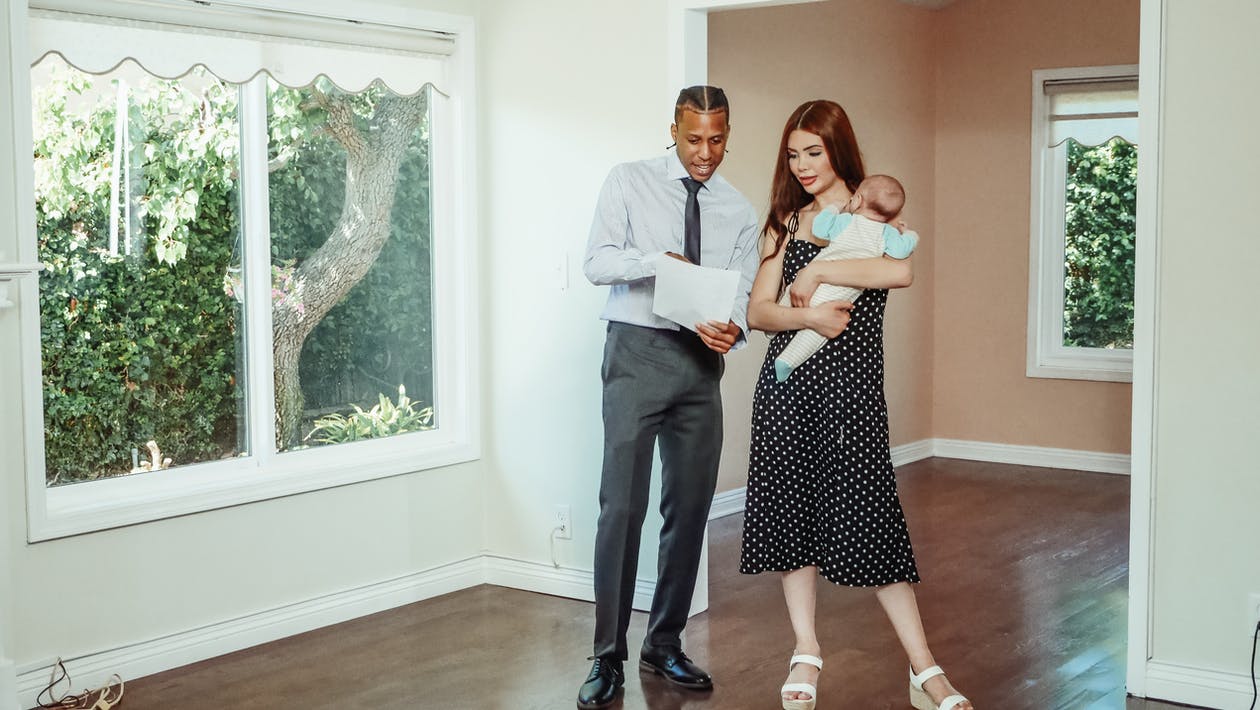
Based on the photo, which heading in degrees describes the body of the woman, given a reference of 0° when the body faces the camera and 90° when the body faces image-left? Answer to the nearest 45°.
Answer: approximately 0°

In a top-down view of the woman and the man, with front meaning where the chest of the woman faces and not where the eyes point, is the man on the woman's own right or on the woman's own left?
on the woman's own right

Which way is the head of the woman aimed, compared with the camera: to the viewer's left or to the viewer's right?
to the viewer's left

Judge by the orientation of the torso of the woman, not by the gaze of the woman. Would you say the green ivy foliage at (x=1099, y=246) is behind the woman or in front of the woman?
behind
